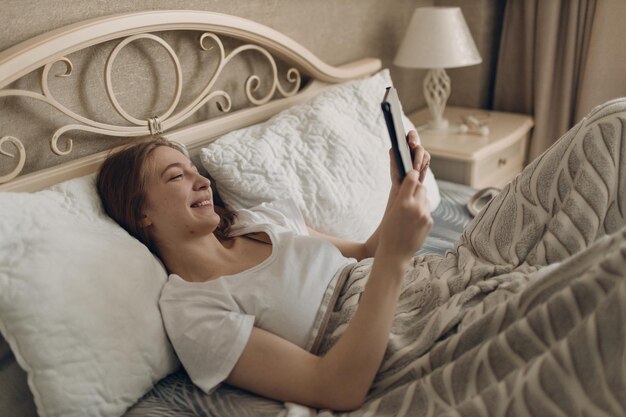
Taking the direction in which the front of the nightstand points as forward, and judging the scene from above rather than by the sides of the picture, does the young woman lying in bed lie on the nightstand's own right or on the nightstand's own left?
on the nightstand's own right

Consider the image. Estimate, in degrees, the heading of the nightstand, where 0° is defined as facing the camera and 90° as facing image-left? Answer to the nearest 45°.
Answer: approximately 315°

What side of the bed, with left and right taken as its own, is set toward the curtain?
left

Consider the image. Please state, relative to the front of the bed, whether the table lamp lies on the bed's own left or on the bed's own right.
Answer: on the bed's own left

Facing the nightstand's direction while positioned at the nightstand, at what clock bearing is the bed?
The bed is roughly at 2 o'clock from the nightstand.

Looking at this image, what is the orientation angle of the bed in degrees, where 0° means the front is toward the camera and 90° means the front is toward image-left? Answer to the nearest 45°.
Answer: approximately 315°

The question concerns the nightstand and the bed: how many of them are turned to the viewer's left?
0

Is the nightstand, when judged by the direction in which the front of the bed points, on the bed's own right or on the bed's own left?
on the bed's own left
